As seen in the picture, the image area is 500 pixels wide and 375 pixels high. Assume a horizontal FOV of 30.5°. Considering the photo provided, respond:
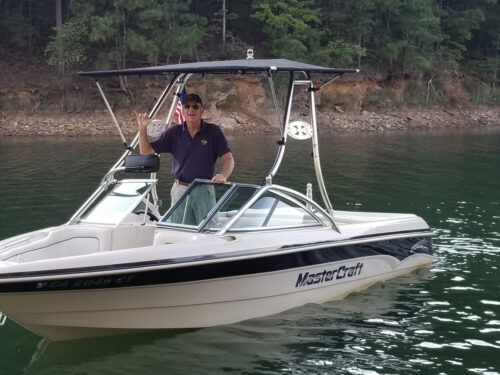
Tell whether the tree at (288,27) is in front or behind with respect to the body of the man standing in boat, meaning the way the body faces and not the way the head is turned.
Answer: behind

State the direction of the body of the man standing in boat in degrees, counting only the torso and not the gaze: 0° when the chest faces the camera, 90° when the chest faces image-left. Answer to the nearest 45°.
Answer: approximately 0°

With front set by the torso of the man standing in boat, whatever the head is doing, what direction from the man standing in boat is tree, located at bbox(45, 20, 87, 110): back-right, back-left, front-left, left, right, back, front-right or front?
back
